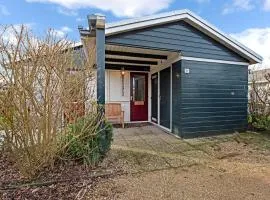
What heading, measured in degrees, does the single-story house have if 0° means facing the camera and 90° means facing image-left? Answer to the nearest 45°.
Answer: approximately 0°

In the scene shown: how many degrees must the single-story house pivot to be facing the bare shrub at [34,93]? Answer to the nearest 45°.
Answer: approximately 45° to its right

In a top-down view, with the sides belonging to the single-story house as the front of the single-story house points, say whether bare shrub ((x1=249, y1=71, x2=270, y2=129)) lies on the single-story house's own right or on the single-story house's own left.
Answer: on the single-story house's own left

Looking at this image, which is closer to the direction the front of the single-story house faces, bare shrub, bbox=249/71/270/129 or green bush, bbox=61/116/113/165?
the green bush

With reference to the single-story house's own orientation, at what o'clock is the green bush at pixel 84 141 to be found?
The green bush is roughly at 1 o'clock from the single-story house.

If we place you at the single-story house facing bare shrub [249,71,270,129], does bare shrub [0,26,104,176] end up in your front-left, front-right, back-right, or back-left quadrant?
back-right

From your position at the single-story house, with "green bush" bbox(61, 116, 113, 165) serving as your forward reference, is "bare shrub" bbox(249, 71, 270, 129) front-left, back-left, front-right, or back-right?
back-left
